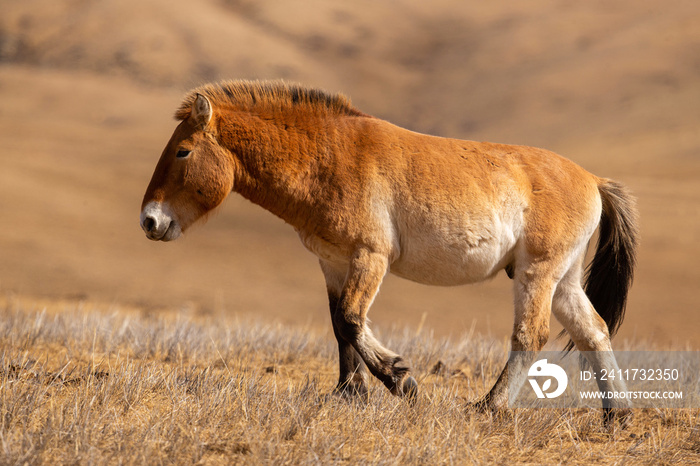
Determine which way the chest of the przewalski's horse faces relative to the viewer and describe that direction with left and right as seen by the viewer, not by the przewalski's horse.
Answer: facing to the left of the viewer
